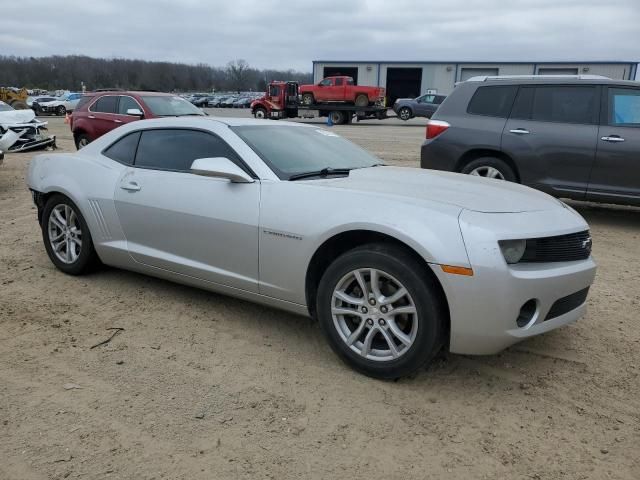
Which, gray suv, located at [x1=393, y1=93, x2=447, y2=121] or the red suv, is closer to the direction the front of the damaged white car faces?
the red suv

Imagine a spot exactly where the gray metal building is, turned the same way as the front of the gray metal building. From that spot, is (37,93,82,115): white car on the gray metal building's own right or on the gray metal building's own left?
on the gray metal building's own right

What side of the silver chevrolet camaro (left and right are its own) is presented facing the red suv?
back

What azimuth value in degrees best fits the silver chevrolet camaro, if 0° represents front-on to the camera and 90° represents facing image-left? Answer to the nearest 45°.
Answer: approximately 315°

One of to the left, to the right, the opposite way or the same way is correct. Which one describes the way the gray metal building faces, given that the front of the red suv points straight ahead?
to the right

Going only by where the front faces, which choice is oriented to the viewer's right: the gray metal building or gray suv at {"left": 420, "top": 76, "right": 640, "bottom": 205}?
the gray suv

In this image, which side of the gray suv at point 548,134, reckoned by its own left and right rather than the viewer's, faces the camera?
right

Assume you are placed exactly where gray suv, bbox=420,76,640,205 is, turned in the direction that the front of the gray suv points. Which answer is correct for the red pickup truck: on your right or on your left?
on your left

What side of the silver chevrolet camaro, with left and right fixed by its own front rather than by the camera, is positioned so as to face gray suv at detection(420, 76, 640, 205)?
left

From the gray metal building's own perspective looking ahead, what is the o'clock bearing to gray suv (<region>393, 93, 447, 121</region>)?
The gray suv is roughly at 12 o'clock from the gray metal building.

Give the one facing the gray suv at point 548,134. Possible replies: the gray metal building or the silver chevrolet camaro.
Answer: the gray metal building

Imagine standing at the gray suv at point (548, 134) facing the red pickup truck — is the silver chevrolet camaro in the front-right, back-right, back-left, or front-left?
back-left

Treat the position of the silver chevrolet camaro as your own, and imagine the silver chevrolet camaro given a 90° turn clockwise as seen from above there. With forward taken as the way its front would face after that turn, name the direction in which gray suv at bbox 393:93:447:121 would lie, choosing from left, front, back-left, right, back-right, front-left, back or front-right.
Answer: back-right

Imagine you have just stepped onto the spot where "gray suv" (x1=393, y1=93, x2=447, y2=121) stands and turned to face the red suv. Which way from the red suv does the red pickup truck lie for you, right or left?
right

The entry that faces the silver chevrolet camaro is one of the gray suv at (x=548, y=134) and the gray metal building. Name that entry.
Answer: the gray metal building

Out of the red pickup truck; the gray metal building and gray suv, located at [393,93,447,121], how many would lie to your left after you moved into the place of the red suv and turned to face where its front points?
3
